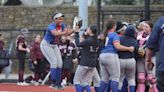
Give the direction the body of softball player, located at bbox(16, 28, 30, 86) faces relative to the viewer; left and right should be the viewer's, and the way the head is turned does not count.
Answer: facing to the right of the viewer

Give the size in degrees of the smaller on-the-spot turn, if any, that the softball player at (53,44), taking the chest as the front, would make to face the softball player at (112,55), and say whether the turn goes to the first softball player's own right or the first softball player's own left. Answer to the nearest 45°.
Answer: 0° — they already face them

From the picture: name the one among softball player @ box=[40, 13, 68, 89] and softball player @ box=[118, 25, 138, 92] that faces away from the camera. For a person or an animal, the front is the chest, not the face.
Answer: softball player @ box=[118, 25, 138, 92]

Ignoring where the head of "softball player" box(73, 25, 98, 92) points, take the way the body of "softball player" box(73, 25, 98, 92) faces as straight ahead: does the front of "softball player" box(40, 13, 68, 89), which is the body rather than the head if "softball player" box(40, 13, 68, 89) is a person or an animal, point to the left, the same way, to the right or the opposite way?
the opposite way

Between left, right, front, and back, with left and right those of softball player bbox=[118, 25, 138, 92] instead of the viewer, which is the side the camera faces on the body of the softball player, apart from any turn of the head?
back

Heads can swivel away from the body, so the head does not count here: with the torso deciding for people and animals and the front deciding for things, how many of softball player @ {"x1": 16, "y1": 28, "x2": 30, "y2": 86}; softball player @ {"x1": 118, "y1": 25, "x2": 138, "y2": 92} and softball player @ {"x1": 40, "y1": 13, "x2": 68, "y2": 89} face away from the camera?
1

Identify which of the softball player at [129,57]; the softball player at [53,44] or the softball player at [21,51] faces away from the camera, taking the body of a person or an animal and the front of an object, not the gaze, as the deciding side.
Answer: the softball player at [129,57]

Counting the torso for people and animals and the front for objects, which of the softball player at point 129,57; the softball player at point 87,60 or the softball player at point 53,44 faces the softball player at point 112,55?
the softball player at point 53,44

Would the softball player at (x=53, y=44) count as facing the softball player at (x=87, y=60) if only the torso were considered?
yes

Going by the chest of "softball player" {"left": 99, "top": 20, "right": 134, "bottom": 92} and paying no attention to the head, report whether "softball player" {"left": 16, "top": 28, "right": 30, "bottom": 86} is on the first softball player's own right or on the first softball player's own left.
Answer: on the first softball player's own left

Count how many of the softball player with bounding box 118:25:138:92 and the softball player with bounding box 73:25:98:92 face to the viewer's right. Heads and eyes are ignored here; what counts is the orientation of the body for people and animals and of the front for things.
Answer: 0

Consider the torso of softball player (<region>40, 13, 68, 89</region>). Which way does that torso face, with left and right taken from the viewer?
facing the viewer and to the right of the viewer
